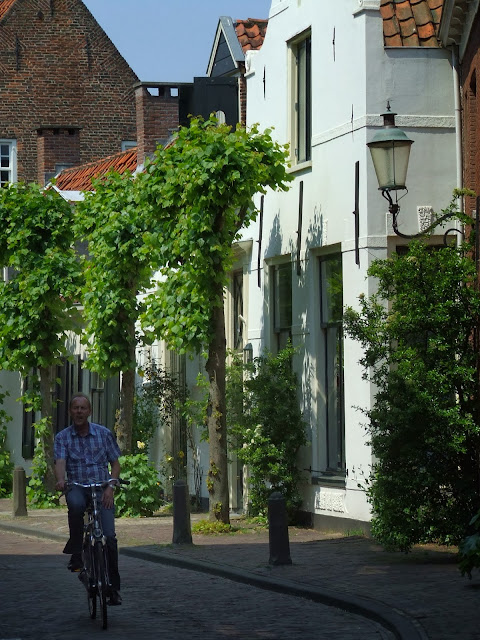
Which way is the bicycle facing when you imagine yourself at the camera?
facing the viewer

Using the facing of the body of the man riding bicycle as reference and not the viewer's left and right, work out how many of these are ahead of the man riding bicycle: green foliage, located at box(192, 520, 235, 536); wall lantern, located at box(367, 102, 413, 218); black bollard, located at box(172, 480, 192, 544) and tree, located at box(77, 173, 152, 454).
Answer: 0

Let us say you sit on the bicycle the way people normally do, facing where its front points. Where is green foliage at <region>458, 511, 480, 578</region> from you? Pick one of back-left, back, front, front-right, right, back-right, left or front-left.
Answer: left

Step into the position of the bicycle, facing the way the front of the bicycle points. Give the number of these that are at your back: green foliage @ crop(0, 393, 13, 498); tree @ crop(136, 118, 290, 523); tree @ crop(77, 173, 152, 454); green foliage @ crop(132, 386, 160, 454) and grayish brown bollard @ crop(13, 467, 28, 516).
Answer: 5

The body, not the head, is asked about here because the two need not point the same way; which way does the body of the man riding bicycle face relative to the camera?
toward the camera

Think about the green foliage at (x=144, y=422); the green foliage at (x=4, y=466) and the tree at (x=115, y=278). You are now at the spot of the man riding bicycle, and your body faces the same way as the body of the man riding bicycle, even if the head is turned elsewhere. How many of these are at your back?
3

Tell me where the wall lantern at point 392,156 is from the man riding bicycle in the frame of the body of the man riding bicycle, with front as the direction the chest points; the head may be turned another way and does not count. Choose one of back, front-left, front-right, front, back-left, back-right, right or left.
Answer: back-left

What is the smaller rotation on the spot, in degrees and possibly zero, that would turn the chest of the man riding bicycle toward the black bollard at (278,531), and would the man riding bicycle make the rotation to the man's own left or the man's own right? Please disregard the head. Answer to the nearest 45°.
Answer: approximately 135° to the man's own left

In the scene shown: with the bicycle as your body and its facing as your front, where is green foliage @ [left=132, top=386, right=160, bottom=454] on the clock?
The green foliage is roughly at 6 o'clock from the bicycle.

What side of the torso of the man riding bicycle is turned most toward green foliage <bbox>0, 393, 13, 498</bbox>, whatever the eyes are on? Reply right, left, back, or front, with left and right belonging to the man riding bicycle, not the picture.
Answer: back

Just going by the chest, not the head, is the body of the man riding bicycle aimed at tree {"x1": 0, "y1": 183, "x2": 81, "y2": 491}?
no

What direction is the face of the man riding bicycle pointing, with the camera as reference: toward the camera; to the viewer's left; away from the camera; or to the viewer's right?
toward the camera

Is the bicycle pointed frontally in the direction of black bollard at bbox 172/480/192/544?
no

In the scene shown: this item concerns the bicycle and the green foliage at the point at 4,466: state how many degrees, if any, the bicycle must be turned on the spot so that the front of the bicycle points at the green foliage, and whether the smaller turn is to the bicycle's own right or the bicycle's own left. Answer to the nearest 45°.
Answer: approximately 180°

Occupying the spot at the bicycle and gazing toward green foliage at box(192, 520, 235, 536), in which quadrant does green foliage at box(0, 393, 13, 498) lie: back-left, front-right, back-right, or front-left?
front-left

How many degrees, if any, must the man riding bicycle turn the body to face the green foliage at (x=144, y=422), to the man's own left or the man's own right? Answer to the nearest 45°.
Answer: approximately 180°

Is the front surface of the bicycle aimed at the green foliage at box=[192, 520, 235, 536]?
no

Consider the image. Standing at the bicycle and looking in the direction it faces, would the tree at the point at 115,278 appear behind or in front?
behind
